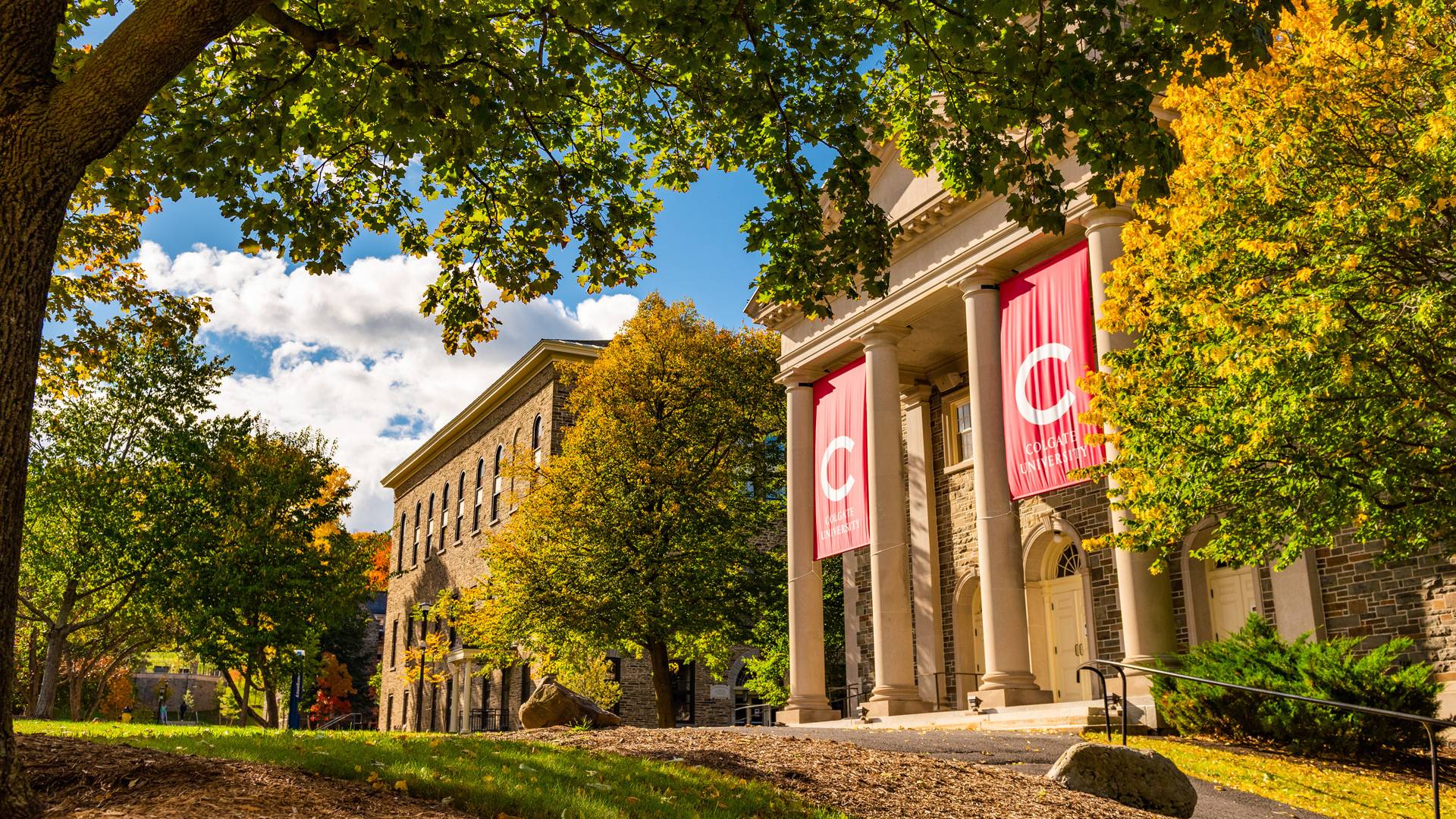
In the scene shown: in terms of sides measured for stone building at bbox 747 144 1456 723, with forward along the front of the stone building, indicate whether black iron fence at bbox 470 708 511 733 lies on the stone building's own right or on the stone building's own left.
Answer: on the stone building's own right

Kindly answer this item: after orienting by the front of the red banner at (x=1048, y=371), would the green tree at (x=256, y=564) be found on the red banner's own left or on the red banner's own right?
on the red banner's own right

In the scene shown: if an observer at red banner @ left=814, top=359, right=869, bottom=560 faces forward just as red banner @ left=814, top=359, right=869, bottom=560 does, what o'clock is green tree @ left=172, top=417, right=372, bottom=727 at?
The green tree is roughly at 2 o'clock from the red banner.

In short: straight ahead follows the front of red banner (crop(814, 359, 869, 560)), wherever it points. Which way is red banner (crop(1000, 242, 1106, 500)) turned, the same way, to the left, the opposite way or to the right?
the same way

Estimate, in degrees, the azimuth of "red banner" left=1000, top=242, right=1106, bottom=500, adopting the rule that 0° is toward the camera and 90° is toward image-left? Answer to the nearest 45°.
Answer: approximately 45°

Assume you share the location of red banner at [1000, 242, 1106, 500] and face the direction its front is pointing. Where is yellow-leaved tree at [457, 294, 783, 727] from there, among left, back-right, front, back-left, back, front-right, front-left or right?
right

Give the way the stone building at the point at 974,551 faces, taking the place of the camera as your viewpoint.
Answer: facing the viewer and to the left of the viewer

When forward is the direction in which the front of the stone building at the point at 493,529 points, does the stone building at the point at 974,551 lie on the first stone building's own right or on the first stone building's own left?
on the first stone building's own left

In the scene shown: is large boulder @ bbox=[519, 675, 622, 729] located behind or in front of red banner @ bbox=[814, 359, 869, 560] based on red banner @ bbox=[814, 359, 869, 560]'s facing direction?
in front

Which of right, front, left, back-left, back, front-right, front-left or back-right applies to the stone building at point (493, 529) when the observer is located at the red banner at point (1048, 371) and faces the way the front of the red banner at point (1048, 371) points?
right

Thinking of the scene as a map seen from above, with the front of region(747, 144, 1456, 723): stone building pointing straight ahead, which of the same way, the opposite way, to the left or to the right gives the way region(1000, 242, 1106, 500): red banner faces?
the same way

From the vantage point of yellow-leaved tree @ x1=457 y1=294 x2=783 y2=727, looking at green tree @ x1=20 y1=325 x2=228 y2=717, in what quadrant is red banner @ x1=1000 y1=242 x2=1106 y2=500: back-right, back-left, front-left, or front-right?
back-left
